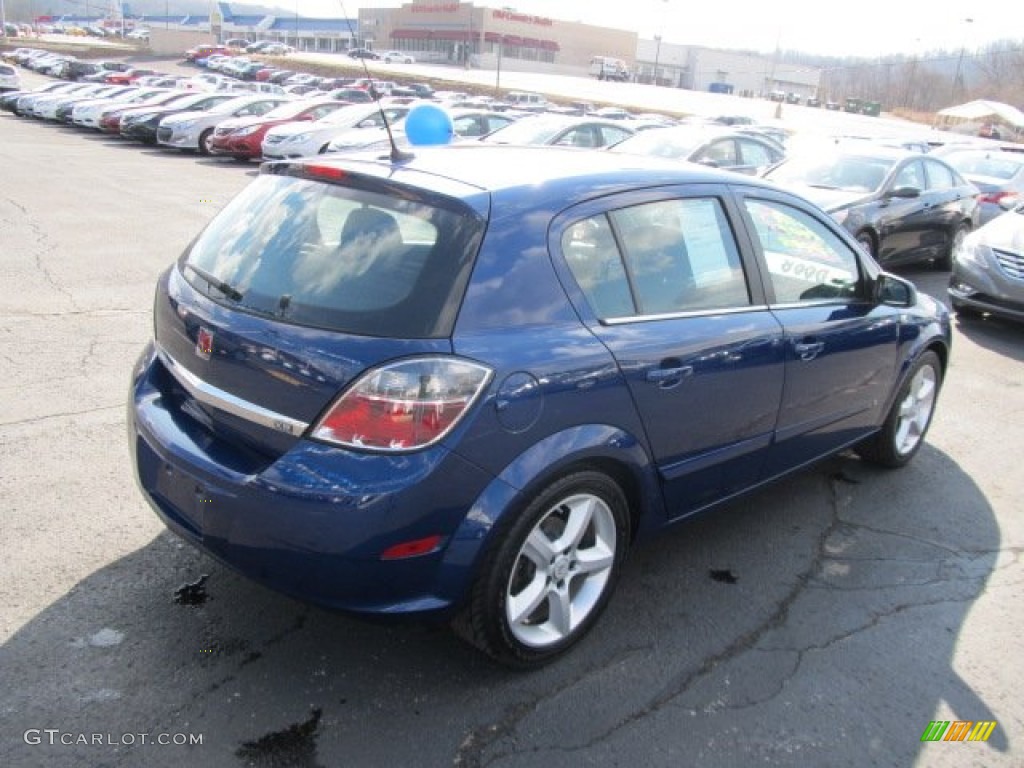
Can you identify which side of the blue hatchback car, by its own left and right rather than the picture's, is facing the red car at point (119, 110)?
left

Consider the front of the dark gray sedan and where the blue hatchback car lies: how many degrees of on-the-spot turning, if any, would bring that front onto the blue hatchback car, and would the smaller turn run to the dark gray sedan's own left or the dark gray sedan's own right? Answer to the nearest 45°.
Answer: approximately 45° to the dark gray sedan's own left

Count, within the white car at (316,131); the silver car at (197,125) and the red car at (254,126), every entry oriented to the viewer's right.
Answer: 0

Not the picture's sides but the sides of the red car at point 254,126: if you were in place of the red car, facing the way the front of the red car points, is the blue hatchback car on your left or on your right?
on your left

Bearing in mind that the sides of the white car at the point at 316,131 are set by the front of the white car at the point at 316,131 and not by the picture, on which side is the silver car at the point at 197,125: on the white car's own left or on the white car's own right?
on the white car's own right

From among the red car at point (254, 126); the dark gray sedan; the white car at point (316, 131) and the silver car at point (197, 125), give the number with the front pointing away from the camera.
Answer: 0

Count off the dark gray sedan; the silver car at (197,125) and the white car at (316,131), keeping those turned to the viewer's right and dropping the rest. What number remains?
0

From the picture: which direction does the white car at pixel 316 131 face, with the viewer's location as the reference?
facing the viewer and to the left of the viewer

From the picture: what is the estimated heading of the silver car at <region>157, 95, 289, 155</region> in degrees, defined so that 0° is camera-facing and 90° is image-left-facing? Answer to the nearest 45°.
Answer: approximately 45°

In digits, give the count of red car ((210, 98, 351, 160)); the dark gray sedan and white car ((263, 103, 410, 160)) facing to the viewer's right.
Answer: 0

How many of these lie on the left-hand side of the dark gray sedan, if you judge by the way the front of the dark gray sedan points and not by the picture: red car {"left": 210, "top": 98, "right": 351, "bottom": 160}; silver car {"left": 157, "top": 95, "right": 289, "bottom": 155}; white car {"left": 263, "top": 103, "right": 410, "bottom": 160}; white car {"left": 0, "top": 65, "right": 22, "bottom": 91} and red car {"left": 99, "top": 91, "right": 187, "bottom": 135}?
0

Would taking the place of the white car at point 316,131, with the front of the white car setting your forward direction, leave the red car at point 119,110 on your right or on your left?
on your right

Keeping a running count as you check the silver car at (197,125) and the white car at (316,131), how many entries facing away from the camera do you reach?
0

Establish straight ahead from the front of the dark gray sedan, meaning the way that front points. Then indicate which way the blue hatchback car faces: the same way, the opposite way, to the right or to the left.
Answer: the opposite way

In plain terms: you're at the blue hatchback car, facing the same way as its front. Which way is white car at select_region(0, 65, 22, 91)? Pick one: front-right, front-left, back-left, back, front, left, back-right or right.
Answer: left

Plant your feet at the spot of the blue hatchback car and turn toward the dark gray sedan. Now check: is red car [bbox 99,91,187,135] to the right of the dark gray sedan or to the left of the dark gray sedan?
left

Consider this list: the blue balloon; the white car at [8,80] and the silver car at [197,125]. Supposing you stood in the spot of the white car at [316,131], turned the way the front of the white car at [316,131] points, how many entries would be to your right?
2

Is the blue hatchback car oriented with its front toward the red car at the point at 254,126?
no

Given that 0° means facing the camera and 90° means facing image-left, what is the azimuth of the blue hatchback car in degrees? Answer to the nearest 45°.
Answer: approximately 225°
